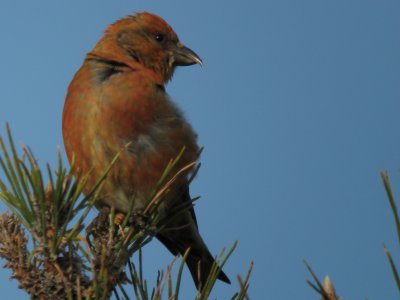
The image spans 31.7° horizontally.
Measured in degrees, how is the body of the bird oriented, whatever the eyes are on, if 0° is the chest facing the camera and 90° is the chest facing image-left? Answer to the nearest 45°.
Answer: approximately 45°
